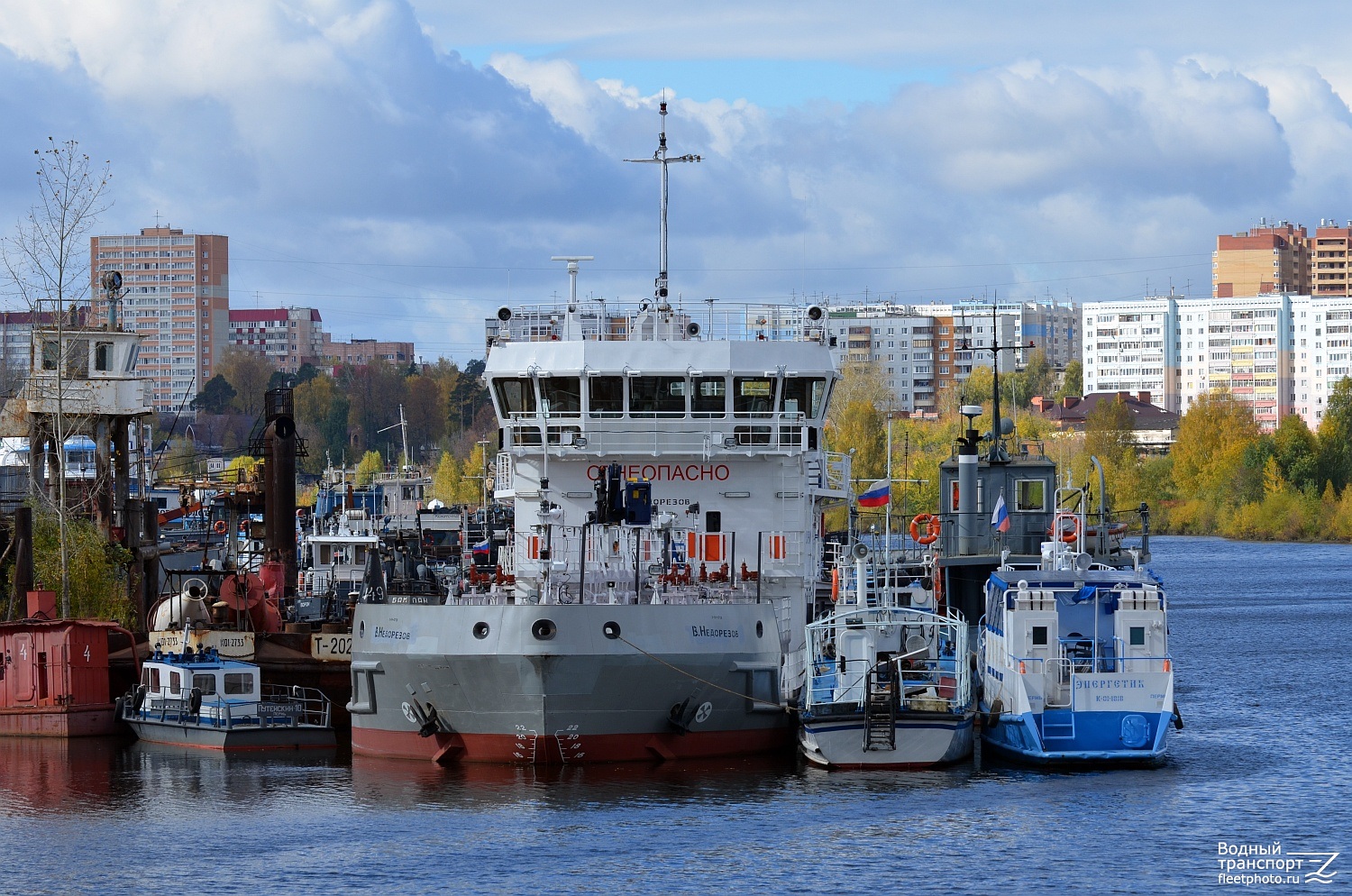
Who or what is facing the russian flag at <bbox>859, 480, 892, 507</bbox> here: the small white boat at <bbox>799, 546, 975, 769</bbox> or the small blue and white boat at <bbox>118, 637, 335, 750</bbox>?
the small white boat

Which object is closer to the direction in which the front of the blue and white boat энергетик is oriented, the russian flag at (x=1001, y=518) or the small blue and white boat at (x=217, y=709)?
the russian flag

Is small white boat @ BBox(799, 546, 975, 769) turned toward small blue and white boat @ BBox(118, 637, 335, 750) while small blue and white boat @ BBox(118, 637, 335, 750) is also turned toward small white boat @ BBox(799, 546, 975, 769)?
no

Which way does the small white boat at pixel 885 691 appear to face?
away from the camera

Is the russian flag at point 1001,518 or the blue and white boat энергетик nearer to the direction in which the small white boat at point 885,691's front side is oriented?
the russian flag

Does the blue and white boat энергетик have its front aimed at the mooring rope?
no

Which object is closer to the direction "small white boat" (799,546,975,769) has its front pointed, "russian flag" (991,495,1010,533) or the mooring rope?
the russian flag

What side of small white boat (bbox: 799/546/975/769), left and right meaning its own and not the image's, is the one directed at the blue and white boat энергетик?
right

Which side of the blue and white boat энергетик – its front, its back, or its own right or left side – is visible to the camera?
back

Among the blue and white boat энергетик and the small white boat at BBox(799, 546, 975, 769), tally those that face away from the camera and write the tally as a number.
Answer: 2

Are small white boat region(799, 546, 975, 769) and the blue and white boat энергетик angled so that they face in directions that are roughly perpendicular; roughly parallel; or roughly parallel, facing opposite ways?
roughly parallel

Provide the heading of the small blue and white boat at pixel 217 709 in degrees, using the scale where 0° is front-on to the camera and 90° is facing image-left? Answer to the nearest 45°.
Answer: approximately 135°

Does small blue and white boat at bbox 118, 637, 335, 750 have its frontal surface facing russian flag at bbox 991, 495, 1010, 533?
no
